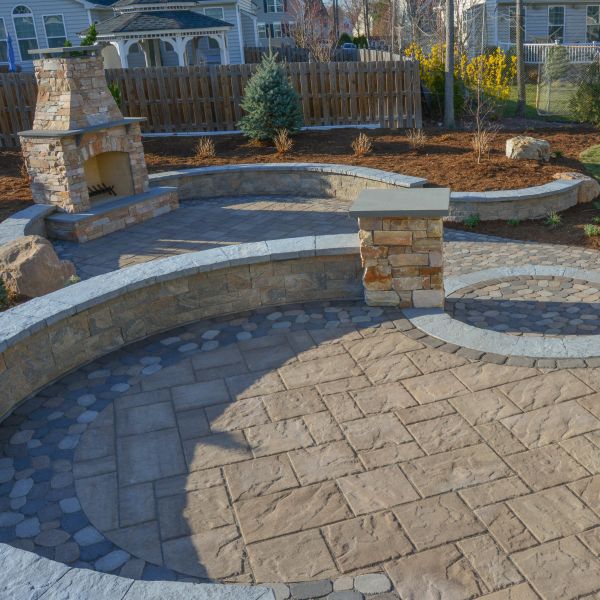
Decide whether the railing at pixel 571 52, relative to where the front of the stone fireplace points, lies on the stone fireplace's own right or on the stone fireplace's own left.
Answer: on the stone fireplace's own left

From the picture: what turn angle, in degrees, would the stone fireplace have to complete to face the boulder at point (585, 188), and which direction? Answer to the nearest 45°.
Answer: approximately 45° to its left

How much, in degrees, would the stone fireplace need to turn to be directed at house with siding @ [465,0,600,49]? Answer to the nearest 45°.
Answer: approximately 90° to its left

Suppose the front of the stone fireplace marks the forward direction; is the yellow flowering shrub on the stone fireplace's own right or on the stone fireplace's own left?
on the stone fireplace's own left

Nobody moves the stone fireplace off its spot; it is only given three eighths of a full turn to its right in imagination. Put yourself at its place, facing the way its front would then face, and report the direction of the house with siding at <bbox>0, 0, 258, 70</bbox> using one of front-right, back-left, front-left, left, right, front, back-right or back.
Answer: right

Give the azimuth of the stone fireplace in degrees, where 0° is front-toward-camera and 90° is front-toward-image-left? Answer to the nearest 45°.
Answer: approximately 315°

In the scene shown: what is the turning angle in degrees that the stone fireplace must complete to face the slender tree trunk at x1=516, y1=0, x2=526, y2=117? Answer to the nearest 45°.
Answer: approximately 90° to its left

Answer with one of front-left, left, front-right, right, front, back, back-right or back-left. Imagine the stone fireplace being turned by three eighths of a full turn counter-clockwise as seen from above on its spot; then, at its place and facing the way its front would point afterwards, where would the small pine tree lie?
front-right

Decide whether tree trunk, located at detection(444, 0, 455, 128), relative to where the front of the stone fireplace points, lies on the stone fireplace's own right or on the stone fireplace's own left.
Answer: on the stone fireplace's own left
